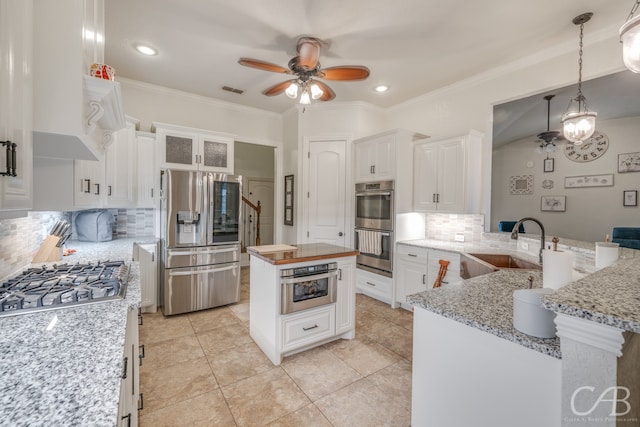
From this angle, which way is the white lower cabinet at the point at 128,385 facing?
to the viewer's right

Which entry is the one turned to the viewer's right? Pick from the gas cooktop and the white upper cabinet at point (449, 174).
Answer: the gas cooktop

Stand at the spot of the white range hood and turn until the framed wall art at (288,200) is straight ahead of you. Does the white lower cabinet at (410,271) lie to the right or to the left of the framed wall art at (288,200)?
right

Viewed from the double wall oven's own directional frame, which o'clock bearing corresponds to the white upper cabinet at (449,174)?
The white upper cabinet is roughly at 8 o'clock from the double wall oven.

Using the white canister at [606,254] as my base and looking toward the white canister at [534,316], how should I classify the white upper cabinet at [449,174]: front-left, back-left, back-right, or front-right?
back-right

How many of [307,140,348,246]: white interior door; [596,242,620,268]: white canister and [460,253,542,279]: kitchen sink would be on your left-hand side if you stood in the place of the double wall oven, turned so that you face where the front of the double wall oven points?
2
